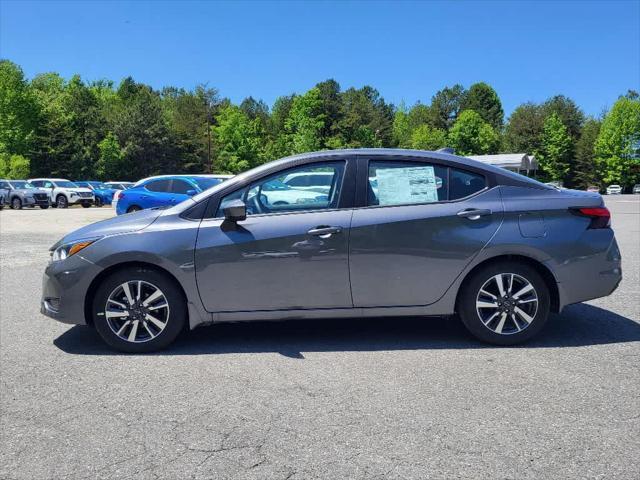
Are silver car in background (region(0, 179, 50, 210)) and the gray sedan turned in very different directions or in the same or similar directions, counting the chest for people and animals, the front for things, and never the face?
very different directions

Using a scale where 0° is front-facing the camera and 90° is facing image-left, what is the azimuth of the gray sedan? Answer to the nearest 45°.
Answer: approximately 90°

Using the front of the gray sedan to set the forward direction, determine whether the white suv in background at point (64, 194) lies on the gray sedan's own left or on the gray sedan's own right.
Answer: on the gray sedan's own right

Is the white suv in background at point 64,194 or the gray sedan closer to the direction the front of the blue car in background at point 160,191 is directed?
the gray sedan

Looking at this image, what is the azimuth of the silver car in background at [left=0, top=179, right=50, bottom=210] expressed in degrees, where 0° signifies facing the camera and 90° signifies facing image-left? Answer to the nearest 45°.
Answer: approximately 315°

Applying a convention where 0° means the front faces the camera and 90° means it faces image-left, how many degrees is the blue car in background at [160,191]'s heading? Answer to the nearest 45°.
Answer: approximately 315°
